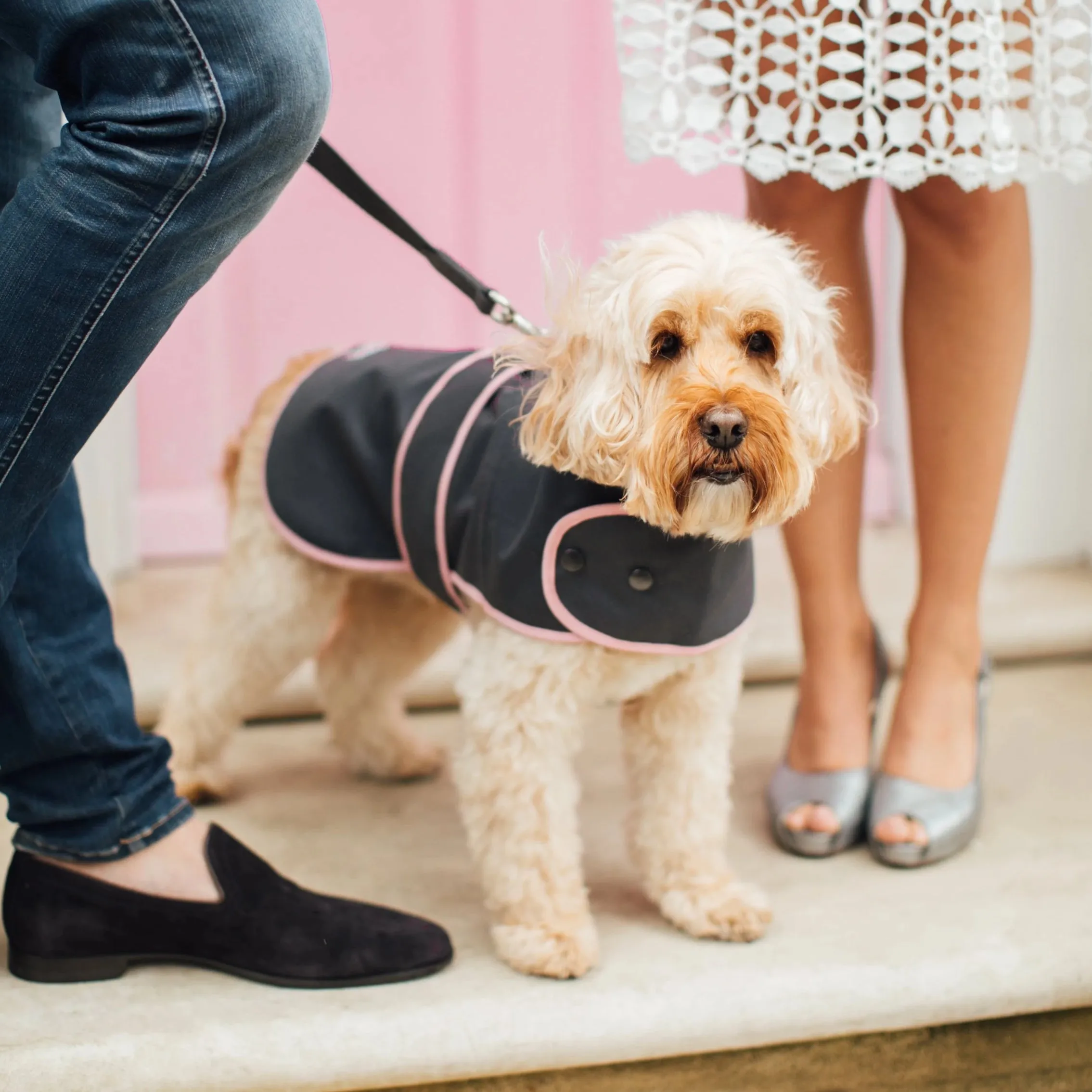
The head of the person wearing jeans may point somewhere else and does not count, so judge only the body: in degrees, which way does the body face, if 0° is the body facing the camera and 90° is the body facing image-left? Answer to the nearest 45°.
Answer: approximately 270°
